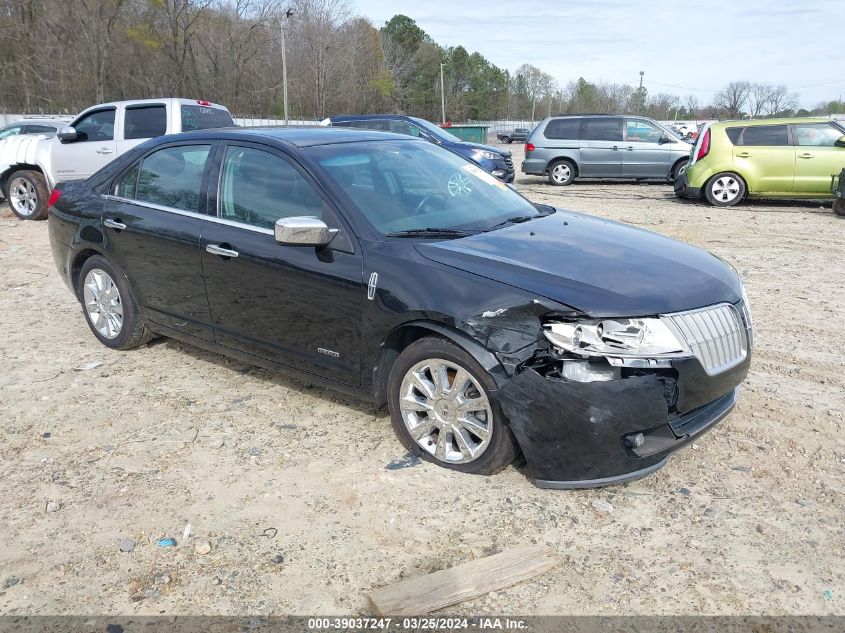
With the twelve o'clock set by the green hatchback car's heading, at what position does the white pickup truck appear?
The white pickup truck is roughly at 5 o'clock from the green hatchback car.

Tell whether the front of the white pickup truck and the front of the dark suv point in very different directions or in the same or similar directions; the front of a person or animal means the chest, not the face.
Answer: very different directions

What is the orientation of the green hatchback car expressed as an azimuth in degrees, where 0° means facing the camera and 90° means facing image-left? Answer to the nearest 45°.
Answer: approximately 270°

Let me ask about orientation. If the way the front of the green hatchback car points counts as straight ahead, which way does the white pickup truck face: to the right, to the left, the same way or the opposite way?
the opposite way

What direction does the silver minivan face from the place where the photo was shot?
facing to the right of the viewer

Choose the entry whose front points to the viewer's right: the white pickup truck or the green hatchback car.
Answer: the green hatchback car

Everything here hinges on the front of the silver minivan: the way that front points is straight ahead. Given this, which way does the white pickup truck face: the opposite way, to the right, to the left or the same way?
the opposite way

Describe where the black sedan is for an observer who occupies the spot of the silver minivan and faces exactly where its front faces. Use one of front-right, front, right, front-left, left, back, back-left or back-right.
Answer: right

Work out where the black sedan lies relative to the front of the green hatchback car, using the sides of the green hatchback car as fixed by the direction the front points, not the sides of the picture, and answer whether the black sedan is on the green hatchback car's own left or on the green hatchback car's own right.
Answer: on the green hatchback car's own right

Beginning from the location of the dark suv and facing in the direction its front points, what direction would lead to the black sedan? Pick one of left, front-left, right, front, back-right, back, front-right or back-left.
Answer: front-right

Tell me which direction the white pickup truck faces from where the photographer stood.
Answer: facing away from the viewer and to the left of the viewer
